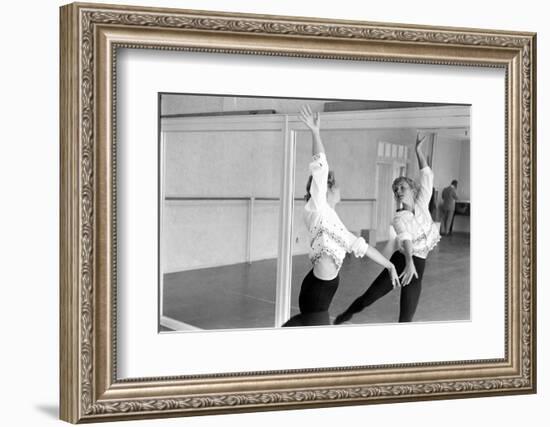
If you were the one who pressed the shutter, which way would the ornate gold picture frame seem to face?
facing the viewer and to the right of the viewer
